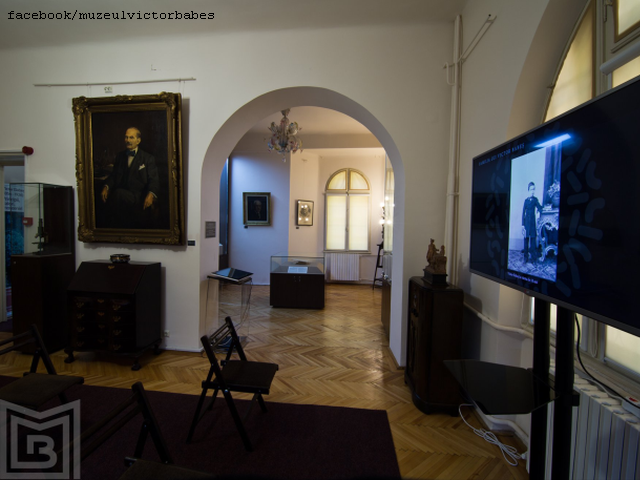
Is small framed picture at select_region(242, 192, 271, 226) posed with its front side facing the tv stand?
yes

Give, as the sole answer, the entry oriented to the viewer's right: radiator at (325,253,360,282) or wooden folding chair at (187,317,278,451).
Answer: the wooden folding chair

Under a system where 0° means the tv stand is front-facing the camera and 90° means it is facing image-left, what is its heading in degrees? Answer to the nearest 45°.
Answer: approximately 45°

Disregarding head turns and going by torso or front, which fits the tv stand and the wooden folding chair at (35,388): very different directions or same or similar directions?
very different directions

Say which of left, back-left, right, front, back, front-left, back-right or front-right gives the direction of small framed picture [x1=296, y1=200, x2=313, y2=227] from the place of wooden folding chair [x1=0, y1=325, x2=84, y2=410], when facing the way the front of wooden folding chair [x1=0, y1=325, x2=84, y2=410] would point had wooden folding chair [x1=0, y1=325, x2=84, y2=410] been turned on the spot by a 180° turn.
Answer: right

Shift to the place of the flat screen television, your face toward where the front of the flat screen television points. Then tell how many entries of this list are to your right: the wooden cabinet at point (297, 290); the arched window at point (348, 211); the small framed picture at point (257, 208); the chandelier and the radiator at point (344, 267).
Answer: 5

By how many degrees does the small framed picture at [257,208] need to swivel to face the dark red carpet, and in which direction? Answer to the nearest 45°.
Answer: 0° — it already faces it
